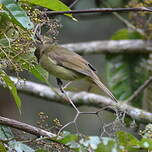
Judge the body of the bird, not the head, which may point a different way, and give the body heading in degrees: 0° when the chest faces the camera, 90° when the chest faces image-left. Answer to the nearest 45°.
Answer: approximately 90°

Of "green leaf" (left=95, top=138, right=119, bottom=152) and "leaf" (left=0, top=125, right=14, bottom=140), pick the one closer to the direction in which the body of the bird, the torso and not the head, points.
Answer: the leaf

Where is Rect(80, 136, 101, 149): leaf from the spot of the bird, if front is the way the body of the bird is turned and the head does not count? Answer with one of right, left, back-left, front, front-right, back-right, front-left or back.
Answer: left

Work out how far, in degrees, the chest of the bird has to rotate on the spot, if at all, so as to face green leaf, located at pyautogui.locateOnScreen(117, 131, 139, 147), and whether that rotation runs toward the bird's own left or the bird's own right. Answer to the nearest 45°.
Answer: approximately 90° to the bird's own left

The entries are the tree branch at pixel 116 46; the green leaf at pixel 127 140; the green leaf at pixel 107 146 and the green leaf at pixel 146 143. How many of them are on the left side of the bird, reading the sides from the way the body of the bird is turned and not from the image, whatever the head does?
3

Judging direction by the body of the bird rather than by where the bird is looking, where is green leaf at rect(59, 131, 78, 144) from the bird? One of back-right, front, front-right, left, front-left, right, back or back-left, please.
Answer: left

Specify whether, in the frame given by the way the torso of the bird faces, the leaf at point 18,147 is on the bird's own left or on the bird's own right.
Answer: on the bird's own left

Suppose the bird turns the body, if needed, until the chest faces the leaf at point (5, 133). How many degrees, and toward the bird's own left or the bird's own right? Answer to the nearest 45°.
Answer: approximately 45° to the bird's own left

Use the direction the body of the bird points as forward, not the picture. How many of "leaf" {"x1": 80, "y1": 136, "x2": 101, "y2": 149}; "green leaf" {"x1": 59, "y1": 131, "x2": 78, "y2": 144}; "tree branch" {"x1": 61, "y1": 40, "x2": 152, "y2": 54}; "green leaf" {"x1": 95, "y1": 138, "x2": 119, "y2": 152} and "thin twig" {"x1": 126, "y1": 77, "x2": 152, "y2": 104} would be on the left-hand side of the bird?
3

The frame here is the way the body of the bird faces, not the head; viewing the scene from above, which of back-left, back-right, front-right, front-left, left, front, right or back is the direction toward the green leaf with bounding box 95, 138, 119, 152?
left
